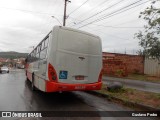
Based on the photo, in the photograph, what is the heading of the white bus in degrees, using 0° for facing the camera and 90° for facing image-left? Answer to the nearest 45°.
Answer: approximately 135°

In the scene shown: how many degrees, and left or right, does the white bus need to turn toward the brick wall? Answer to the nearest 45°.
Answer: approximately 45° to its right

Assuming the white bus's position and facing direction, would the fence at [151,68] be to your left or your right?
on your right
